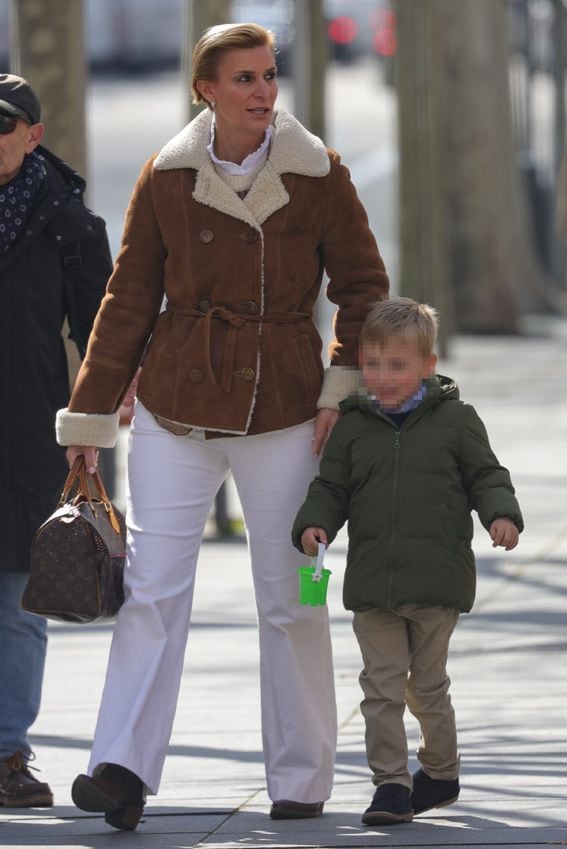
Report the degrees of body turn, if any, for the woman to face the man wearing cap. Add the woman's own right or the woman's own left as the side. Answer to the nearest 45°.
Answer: approximately 135° to the woman's own right

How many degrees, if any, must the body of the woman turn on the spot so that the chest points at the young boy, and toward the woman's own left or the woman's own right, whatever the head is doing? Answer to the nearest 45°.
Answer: approximately 45° to the woman's own left

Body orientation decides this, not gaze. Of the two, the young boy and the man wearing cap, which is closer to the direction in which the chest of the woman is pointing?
the young boy

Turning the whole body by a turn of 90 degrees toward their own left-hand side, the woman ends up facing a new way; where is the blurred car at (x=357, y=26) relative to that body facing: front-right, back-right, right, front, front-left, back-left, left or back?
left

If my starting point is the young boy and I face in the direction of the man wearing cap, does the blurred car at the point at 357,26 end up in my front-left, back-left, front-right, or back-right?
front-right

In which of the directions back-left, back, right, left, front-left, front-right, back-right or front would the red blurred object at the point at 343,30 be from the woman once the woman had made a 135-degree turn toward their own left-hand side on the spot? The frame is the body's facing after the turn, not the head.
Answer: front-left

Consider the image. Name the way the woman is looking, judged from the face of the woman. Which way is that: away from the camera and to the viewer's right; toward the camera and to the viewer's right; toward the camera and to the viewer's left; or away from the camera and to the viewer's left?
toward the camera and to the viewer's right

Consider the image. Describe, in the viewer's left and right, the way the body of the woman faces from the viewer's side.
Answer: facing the viewer
